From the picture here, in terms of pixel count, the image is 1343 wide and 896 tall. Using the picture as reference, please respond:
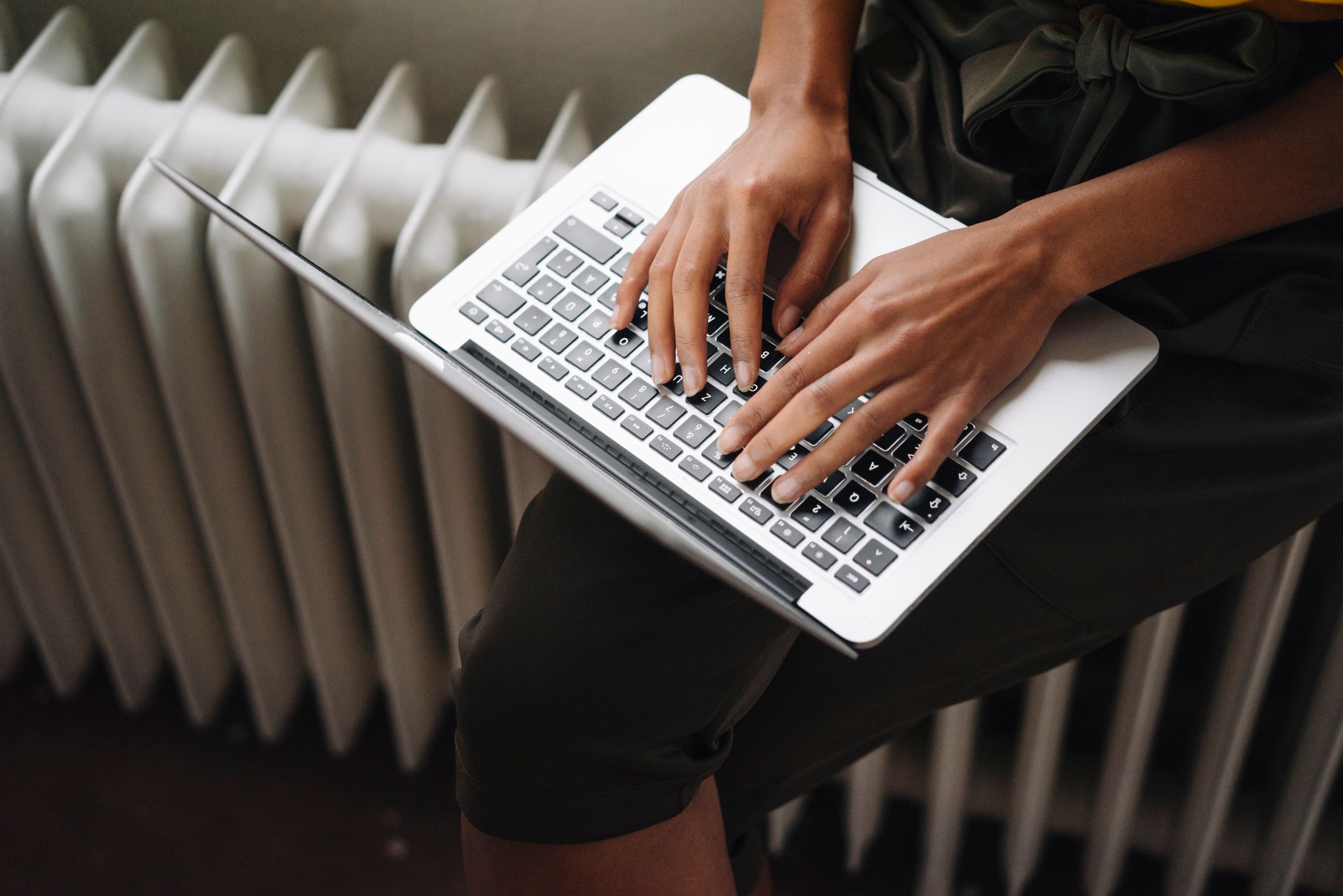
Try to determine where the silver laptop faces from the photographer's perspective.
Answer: facing away from the viewer and to the right of the viewer
